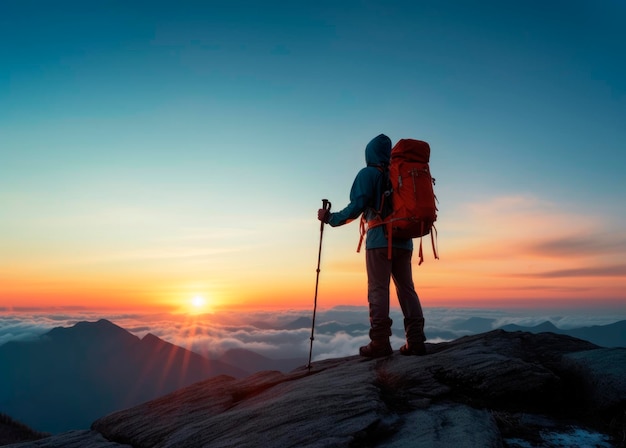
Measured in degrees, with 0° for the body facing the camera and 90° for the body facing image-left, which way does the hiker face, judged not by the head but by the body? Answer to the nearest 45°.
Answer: approximately 135°
